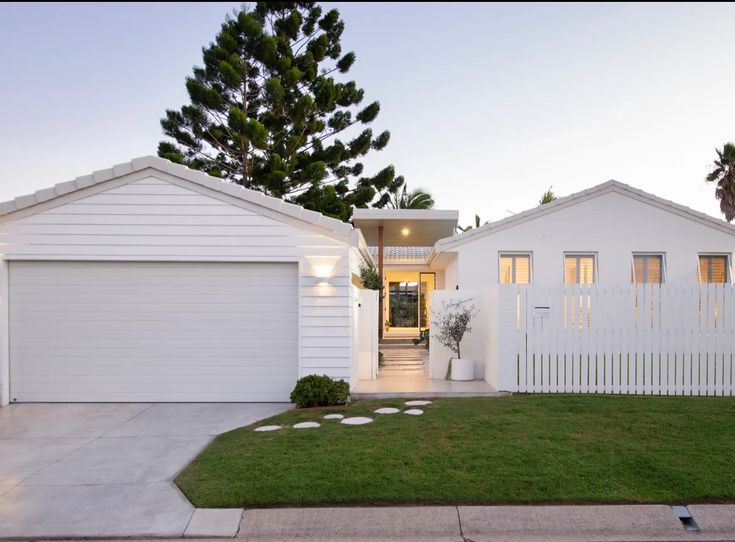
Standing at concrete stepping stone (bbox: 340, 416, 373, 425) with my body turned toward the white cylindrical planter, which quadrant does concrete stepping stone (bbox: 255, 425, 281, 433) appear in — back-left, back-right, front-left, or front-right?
back-left

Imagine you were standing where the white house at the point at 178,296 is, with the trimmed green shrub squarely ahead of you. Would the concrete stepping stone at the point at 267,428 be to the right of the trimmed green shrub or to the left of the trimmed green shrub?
right

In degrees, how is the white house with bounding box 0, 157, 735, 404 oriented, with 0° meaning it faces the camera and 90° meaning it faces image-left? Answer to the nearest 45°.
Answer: approximately 0°

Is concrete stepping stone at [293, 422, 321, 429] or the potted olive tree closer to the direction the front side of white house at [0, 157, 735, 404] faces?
the concrete stepping stone

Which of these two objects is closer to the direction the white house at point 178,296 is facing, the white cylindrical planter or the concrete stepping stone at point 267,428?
the concrete stepping stone

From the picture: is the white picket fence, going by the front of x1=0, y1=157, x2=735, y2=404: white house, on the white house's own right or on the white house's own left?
on the white house's own left
